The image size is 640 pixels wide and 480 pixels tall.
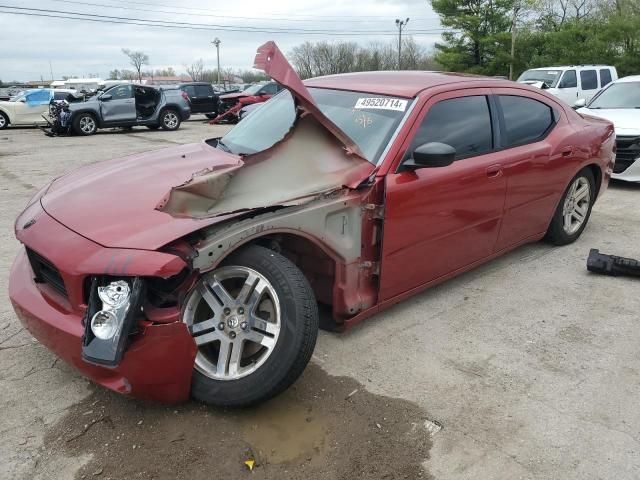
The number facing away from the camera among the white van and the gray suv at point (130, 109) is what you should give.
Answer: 0

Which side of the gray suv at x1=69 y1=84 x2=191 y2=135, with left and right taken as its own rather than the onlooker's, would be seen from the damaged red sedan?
left

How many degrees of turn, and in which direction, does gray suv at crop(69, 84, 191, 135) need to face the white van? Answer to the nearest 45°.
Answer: approximately 135° to its left

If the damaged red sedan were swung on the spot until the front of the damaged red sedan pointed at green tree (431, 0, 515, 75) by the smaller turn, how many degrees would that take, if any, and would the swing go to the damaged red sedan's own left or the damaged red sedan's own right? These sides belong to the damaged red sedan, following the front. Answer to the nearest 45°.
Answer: approximately 135° to the damaged red sedan's own right

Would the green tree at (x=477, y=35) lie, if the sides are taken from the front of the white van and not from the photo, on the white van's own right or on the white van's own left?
on the white van's own right

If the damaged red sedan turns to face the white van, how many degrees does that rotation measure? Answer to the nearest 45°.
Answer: approximately 180°

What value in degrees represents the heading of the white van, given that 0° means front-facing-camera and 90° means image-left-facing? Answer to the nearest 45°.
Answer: approximately 45°

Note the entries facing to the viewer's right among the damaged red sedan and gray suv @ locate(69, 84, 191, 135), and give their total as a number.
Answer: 0

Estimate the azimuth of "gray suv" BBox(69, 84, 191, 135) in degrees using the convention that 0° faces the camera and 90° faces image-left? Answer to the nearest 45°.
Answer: approximately 90°

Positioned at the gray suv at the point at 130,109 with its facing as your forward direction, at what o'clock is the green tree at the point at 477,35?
The green tree is roughly at 5 o'clock from the gray suv.
